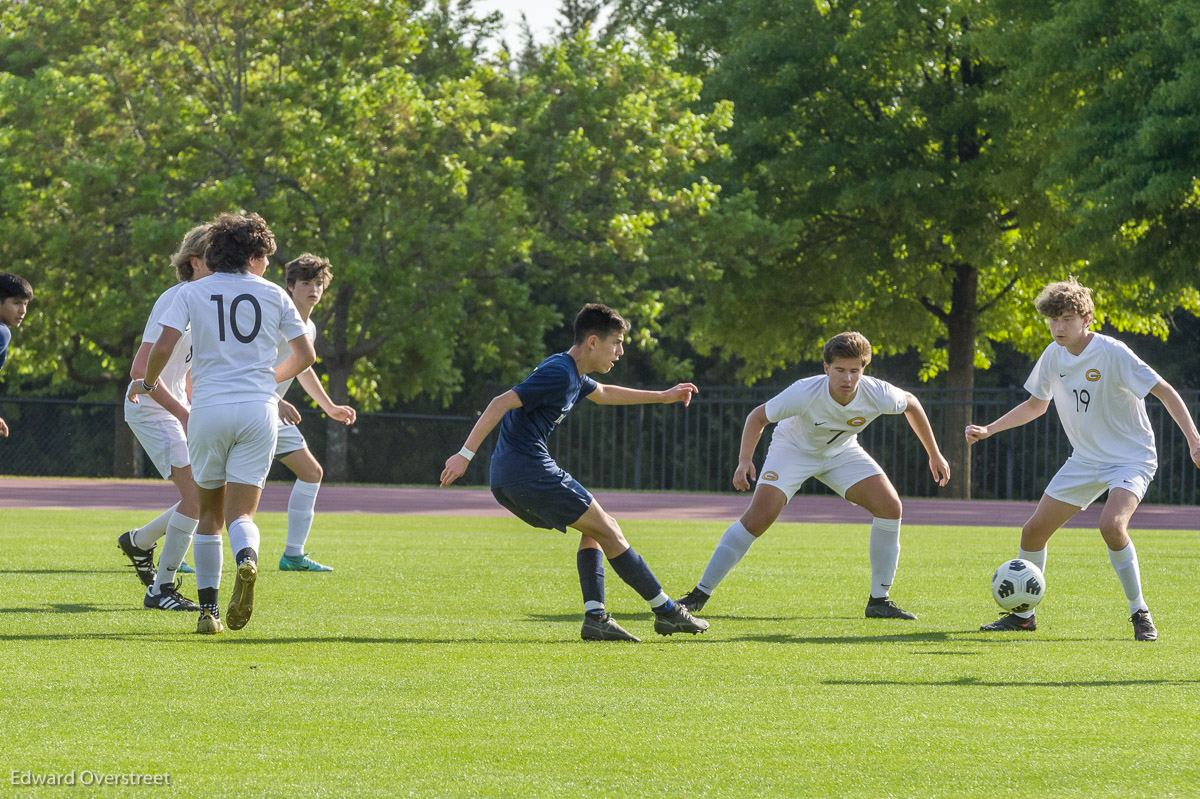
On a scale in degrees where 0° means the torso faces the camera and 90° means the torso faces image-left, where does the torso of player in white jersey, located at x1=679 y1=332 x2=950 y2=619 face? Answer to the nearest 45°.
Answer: approximately 0°

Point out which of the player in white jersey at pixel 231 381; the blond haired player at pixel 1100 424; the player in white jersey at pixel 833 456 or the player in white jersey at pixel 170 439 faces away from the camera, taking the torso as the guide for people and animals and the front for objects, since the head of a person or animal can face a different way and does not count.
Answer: the player in white jersey at pixel 231 381

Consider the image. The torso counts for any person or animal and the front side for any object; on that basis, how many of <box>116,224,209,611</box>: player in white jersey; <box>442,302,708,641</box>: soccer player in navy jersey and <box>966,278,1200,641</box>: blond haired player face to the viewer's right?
2

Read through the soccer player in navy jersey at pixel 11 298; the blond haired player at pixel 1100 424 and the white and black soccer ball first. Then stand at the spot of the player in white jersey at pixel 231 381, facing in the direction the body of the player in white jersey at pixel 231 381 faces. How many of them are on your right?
2

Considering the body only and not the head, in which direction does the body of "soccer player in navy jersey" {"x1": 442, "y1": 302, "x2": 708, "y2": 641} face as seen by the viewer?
to the viewer's right

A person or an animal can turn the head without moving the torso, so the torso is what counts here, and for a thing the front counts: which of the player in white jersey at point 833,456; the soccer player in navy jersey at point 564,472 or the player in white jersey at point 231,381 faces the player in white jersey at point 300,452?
the player in white jersey at point 231,381

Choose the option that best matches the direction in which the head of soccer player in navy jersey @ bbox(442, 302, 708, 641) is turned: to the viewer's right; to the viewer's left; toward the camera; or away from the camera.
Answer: to the viewer's right

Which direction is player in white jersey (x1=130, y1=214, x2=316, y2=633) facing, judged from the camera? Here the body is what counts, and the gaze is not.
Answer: away from the camera

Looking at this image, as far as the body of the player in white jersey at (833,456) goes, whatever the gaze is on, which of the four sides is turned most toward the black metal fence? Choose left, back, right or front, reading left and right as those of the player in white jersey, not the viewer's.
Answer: back

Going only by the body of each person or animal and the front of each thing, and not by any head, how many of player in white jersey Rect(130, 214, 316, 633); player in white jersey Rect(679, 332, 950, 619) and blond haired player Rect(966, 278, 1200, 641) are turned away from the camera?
1

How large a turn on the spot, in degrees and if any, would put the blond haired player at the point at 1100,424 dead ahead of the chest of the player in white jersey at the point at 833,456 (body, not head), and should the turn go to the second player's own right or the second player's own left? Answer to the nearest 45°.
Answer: approximately 90° to the second player's own left

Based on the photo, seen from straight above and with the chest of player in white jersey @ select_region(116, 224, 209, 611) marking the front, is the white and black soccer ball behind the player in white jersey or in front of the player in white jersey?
in front

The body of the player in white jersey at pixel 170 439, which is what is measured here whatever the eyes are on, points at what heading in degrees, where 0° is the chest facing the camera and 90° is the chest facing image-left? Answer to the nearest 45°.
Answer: approximately 270°

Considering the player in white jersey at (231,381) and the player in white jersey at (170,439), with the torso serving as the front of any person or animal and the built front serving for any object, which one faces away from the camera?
the player in white jersey at (231,381)

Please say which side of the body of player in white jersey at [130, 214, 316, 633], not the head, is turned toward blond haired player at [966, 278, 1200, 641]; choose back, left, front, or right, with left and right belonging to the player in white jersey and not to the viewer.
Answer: right

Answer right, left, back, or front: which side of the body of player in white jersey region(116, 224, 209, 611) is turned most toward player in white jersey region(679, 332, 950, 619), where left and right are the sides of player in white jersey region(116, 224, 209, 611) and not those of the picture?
front

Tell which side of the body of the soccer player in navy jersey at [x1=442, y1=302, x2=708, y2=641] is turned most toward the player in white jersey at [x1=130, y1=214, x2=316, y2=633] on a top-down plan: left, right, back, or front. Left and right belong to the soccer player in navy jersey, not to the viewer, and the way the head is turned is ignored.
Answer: back

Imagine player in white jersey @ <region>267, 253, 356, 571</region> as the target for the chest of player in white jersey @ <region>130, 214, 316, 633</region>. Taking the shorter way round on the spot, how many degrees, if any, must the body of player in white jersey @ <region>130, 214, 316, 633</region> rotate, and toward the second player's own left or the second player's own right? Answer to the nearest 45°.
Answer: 0° — they already face them
